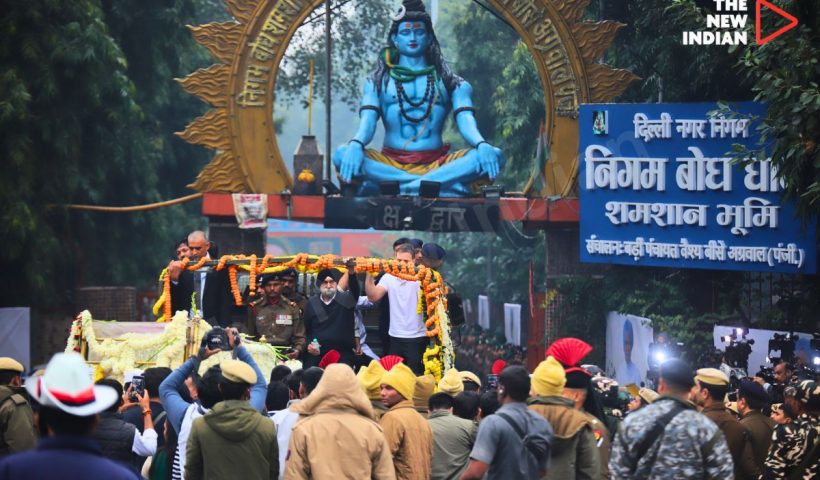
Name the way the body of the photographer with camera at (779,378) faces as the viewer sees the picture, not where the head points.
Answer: to the viewer's left

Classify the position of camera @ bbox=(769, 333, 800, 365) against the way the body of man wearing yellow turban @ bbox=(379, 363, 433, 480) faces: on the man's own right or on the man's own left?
on the man's own right

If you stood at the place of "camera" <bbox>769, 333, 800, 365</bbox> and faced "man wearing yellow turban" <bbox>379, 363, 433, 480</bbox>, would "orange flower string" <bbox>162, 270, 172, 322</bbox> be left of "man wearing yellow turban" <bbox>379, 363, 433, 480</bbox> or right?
right

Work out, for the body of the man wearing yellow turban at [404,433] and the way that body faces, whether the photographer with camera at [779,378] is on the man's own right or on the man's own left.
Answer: on the man's own right

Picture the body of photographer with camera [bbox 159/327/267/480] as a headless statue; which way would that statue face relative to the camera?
away from the camera

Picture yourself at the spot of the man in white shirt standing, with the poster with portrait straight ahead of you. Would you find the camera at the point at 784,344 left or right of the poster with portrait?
right

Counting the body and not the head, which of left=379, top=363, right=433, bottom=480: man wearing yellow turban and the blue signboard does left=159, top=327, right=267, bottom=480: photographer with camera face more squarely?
the blue signboard

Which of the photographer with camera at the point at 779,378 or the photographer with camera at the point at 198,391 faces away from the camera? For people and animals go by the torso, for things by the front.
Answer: the photographer with camera at the point at 198,391

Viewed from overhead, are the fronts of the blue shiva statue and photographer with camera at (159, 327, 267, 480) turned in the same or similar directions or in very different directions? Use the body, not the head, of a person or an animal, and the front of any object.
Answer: very different directions

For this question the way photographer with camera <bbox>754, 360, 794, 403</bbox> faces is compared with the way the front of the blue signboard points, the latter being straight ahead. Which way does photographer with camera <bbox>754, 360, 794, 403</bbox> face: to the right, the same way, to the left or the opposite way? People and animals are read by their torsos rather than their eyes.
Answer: to the right

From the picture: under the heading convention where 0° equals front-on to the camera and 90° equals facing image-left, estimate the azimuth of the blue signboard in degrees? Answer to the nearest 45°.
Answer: approximately 0°

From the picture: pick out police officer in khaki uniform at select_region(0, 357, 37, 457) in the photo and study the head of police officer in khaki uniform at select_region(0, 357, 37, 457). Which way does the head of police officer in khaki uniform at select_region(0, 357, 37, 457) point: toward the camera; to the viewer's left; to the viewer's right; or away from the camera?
to the viewer's right

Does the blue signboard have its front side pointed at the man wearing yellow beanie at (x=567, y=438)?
yes

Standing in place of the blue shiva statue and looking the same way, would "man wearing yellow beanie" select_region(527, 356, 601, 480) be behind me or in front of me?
in front
